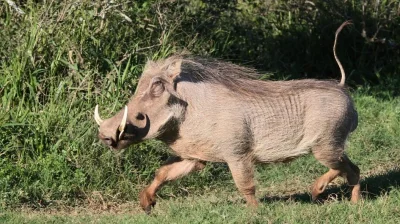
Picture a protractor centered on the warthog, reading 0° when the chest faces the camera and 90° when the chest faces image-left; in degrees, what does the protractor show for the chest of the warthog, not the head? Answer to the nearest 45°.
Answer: approximately 90°

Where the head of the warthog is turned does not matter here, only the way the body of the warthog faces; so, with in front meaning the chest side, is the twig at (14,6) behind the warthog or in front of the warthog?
in front
